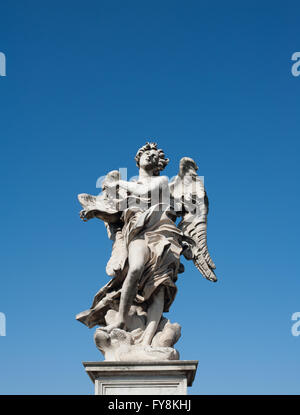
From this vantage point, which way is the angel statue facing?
toward the camera
